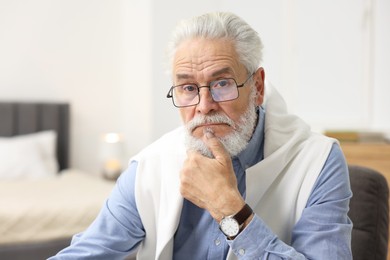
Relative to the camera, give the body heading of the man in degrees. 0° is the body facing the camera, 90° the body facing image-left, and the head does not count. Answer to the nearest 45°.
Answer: approximately 45°

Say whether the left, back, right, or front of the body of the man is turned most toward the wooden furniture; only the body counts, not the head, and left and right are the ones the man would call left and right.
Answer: back

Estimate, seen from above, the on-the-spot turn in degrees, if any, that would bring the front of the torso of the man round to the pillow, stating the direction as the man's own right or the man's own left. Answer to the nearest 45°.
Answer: approximately 90° to the man's own right
